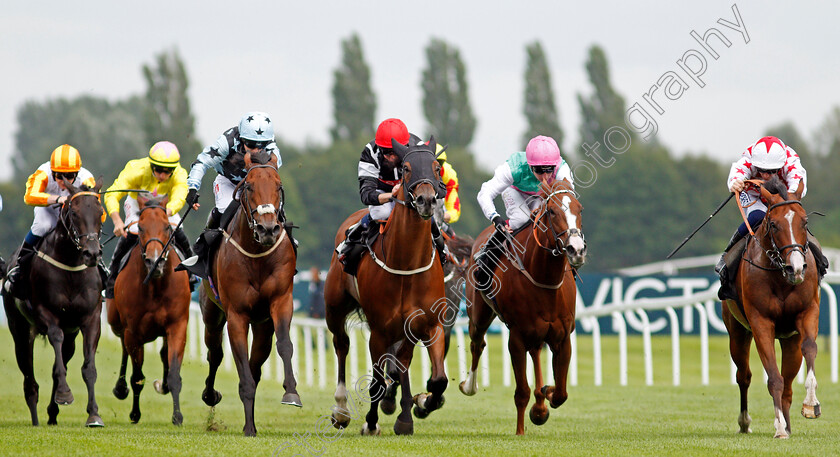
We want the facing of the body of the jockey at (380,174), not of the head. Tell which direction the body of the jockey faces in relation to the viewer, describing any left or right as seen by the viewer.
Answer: facing the viewer and to the right of the viewer

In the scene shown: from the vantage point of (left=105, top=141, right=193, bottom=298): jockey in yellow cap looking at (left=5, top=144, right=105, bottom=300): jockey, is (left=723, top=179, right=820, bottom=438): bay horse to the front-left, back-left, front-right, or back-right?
back-left

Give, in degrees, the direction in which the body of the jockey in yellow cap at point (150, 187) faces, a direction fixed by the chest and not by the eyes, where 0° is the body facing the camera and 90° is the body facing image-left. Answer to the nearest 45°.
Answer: approximately 0°

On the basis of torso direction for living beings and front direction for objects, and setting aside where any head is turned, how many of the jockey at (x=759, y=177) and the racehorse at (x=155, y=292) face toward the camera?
2

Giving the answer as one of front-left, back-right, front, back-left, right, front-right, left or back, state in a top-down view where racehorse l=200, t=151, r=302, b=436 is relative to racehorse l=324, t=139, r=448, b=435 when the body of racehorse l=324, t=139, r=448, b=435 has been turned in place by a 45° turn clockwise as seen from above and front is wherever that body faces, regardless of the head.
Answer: right

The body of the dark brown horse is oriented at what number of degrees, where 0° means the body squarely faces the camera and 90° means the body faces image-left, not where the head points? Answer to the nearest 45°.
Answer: approximately 315°

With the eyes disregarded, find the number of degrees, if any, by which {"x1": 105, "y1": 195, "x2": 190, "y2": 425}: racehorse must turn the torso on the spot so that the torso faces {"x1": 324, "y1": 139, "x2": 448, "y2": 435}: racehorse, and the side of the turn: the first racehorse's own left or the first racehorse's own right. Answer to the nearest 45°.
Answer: approximately 45° to the first racehorse's own left

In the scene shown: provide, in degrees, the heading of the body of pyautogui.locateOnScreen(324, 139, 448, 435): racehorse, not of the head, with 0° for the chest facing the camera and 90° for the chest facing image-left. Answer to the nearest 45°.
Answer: approximately 315°

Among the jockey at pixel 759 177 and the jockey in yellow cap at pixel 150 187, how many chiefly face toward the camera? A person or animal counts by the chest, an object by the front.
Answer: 2

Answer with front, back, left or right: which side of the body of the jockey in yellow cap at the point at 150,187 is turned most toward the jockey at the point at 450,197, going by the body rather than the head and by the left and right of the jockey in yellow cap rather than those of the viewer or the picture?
left

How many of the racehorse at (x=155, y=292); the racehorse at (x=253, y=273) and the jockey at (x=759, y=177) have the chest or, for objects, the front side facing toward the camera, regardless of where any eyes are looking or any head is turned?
3

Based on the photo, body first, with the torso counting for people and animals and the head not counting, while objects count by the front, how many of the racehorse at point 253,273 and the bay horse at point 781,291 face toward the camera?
2

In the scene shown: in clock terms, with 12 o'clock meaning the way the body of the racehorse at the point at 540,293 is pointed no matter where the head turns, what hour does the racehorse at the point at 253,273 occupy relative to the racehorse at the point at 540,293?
the racehorse at the point at 253,273 is roughly at 4 o'clock from the racehorse at the point at 540,293.
